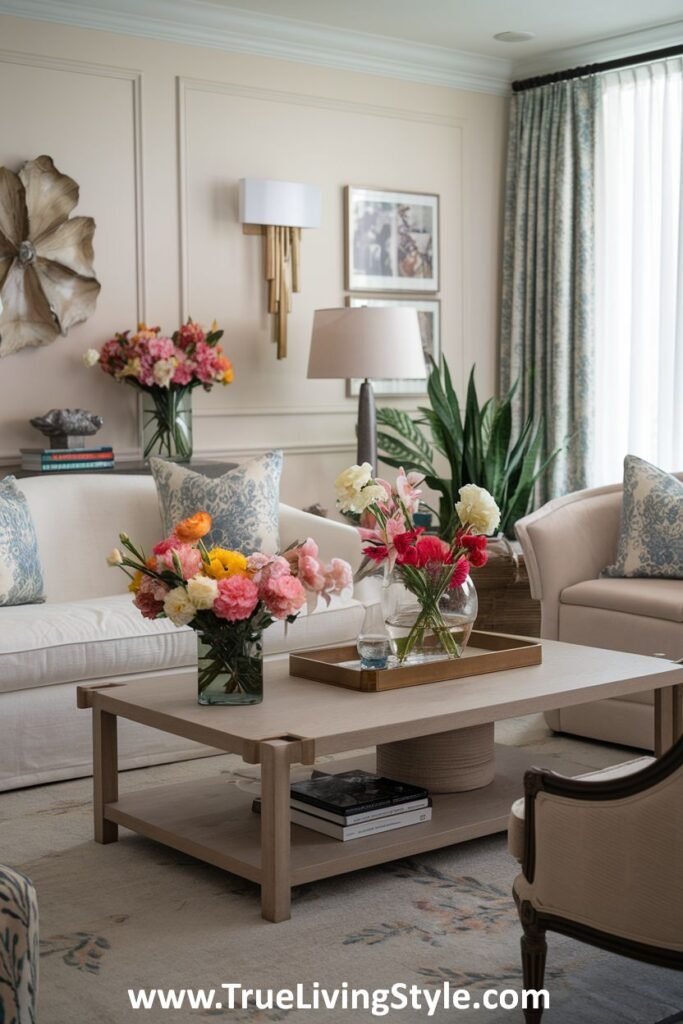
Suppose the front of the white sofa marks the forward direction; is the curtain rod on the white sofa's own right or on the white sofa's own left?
on the white sofa's own left

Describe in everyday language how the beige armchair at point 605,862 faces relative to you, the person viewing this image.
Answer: facing away from the viewer and to the left of the viewer

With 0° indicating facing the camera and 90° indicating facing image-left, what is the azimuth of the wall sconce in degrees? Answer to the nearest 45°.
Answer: approximately 0°

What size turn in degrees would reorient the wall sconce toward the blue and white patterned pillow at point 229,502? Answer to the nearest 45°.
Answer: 0° — it already faces it

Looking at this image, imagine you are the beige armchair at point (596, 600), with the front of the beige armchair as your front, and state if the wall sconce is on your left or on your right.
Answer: on your right

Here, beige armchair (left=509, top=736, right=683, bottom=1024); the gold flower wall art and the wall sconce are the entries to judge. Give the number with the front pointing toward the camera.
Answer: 2

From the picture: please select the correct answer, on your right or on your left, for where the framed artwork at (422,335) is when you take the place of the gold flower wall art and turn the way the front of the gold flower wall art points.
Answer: on your left

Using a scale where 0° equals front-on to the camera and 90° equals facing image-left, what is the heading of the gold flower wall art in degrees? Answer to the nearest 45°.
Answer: approximately 0°

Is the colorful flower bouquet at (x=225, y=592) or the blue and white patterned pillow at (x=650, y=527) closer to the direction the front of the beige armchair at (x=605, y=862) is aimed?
the colorful flower bouquet

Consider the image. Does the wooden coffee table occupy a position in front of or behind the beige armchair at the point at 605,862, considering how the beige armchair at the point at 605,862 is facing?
in front

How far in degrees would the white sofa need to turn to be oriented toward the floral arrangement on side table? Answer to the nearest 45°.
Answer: approximately 135° to its left

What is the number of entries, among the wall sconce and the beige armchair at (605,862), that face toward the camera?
1
